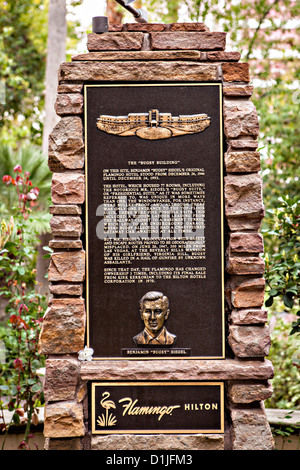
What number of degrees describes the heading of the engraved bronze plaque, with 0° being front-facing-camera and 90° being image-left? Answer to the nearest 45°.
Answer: approximately 0°

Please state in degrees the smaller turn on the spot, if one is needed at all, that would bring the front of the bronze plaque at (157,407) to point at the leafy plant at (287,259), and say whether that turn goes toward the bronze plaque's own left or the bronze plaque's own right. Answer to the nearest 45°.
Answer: approximately 135° to the bronze plaque's own left

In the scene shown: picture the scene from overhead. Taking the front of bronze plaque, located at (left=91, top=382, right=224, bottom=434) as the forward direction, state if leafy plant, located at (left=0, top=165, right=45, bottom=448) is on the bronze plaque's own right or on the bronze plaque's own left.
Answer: on the bronze plaque's own right

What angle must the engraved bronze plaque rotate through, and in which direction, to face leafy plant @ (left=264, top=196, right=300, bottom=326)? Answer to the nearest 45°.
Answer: approximately 135° to its left

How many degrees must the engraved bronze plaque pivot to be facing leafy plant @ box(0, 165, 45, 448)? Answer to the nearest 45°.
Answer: approximately 135° to its right

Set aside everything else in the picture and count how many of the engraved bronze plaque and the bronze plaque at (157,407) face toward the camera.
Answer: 2

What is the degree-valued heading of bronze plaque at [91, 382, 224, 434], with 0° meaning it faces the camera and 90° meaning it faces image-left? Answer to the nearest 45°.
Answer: approximately 0°

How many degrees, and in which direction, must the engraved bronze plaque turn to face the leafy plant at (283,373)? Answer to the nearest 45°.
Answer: approximately 135° to its left
